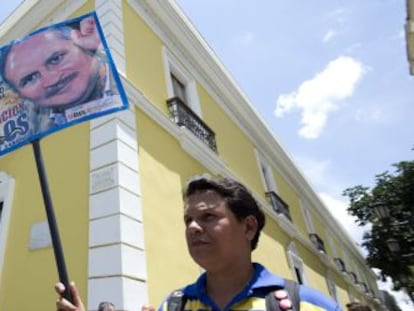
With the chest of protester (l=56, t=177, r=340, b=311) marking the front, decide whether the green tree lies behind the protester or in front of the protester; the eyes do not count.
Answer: behind

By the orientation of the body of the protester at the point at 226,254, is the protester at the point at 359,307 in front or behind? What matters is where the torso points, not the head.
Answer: behind

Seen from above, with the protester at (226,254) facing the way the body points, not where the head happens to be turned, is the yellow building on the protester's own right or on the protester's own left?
on the protester's own right
